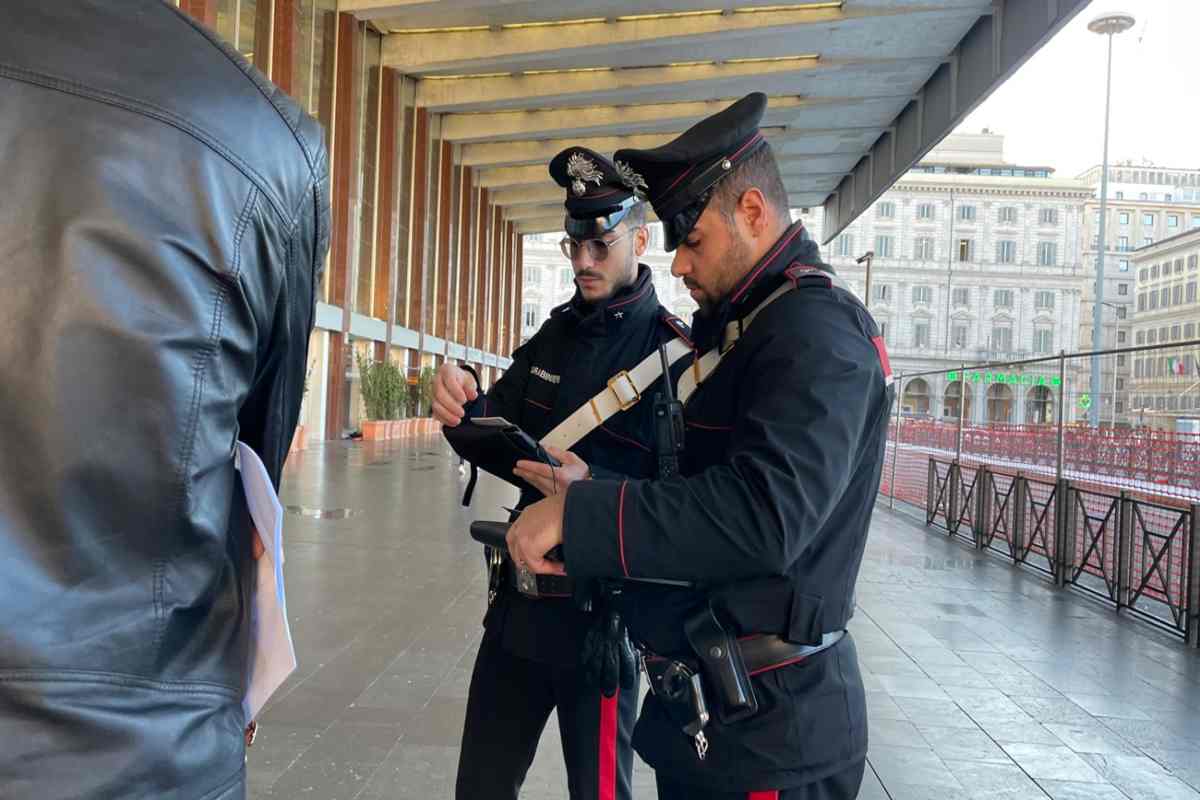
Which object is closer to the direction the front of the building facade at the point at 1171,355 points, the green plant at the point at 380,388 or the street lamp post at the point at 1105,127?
the green plant

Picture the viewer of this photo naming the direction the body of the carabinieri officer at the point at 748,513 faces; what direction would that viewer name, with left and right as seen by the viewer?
facing to the left of the viewer

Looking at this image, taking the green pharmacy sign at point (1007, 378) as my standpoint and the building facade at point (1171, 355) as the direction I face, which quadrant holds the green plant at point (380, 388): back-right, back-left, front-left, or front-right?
back-right

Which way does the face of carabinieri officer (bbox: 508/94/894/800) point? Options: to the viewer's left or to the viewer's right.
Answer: to the viewer's left
